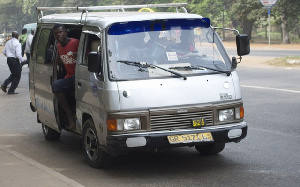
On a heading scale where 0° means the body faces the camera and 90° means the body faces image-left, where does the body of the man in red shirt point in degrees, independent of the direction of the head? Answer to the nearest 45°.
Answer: approximately 45°

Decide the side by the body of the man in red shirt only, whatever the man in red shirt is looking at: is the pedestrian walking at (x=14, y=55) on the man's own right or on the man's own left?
on the man's own right
